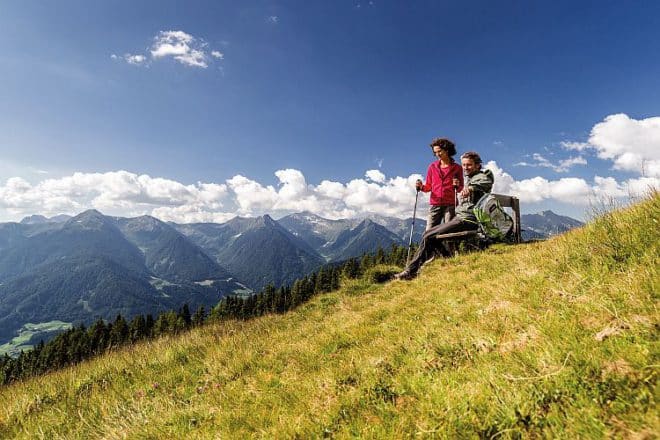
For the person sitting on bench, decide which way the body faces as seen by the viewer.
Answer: to the viewer's left

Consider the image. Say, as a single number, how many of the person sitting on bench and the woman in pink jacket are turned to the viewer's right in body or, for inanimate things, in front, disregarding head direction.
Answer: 0

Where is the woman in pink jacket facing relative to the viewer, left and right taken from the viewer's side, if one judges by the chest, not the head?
facing the viewer and to the left of the viewer

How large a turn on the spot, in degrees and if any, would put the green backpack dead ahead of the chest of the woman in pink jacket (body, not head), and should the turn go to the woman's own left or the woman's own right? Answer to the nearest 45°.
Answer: approximately 90° to the woman's own left

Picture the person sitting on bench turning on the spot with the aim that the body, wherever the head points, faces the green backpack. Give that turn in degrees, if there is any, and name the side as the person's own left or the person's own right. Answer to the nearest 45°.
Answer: approximately 135° to the person's own left

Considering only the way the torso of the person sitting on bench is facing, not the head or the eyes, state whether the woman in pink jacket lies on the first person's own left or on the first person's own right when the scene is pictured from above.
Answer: on the first person's own right
